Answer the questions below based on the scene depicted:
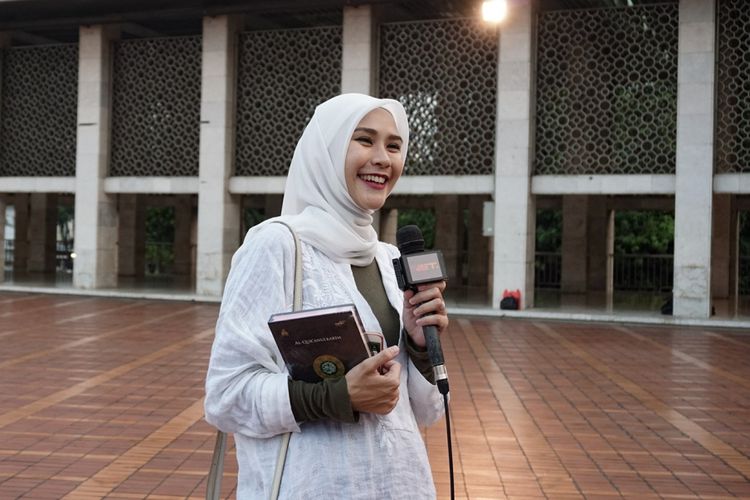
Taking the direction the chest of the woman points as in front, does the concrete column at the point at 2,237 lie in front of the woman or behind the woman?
behind

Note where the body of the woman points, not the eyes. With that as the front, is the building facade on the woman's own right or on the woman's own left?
on the woman's own left

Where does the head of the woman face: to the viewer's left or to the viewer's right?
to the viewer's right

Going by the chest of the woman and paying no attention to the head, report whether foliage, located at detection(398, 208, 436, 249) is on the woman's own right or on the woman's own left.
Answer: on the woman's own left

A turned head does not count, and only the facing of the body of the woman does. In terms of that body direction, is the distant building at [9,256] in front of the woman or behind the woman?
behind

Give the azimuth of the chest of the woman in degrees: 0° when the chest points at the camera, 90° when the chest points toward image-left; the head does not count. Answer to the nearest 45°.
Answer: approximately 315°

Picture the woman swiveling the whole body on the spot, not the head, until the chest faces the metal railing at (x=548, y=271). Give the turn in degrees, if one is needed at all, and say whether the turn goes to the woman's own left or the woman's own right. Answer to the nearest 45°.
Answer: approximately 135° to the woman's own left
